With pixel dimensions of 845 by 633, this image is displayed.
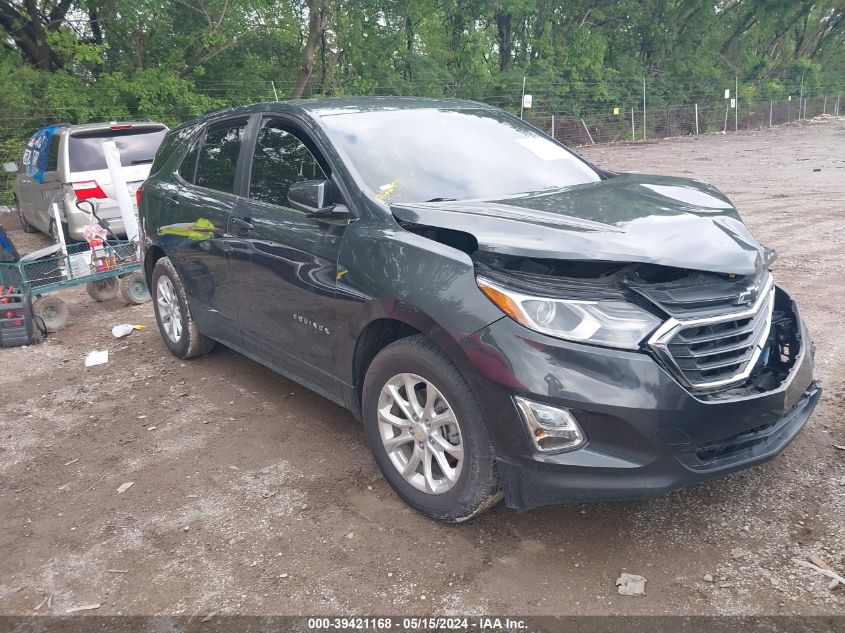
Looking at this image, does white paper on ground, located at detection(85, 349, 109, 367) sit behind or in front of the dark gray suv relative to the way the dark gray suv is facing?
behind

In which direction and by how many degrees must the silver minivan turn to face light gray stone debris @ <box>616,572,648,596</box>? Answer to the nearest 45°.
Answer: approximately 135° to its left

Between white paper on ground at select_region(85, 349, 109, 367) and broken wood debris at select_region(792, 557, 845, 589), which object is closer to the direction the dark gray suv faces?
the broken wood debris

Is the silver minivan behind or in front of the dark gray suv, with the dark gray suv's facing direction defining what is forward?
behind

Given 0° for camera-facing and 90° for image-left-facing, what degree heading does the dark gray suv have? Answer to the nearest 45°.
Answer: approximately 315°

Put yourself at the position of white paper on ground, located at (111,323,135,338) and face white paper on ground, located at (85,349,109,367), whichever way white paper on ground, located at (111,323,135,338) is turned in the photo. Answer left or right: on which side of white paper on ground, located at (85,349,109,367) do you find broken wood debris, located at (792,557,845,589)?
left

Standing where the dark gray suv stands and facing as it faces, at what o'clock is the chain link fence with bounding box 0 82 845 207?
The chain link fence is roughly at 8 o'clock from the dark gray suv.

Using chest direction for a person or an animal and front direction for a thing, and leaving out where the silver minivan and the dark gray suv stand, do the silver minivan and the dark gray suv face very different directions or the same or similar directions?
very different directions

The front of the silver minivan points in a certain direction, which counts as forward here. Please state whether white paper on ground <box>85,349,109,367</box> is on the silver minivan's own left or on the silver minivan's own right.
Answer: on the silver minivan's own left

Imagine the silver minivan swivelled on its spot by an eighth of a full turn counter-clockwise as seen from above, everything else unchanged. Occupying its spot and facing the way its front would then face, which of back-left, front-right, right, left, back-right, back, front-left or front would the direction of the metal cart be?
left

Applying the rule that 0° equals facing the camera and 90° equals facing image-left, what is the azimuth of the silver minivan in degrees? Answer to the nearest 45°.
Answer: approximately 135°
